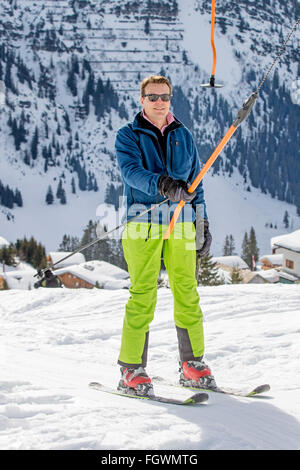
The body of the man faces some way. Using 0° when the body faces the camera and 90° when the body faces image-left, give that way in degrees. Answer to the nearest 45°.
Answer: approximately 315°
